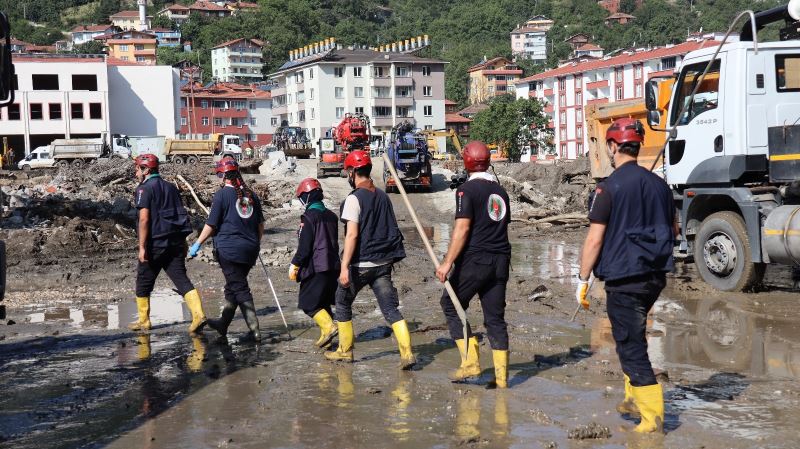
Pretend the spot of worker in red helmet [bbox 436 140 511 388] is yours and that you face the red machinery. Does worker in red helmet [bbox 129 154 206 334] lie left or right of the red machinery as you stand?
left

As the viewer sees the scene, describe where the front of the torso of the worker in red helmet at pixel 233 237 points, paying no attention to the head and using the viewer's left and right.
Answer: facing away from the viewer and to the left of the viewer

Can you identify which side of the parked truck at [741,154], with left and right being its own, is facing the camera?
left

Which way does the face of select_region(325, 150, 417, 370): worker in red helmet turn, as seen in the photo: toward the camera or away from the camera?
away from the camera

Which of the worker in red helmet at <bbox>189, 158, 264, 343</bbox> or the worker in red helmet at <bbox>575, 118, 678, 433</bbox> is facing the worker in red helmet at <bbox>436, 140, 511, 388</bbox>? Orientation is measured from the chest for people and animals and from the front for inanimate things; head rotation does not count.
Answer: the worker in red helmet at <bbox>575, 118, 678, 433</bbox>

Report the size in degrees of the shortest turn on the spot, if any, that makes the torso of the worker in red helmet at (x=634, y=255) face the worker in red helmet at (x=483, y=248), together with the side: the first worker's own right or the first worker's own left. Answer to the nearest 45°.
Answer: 0° — they already face them

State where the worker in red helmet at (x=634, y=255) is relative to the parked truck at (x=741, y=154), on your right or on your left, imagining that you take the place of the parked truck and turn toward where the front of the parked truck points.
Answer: on your left

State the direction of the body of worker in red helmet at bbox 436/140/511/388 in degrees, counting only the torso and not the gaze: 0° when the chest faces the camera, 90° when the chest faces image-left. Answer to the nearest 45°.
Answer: approximately 135°

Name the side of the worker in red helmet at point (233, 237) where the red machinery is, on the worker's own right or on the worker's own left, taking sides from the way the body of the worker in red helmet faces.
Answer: on the worker's own right

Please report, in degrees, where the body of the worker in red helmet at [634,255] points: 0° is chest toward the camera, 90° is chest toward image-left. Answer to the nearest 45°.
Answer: approximately 135°
